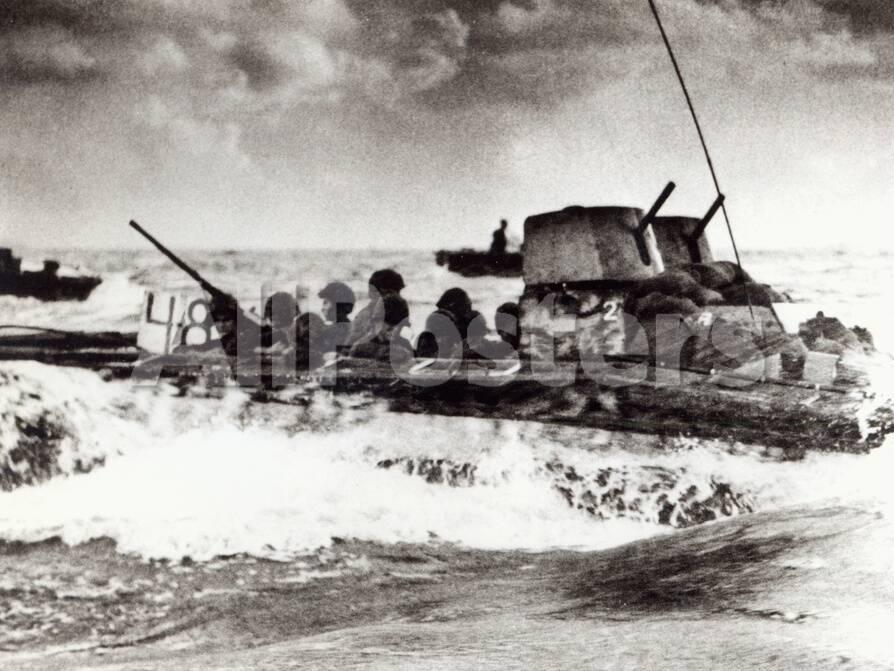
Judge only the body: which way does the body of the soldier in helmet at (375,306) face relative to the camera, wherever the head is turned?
to the viewer's right

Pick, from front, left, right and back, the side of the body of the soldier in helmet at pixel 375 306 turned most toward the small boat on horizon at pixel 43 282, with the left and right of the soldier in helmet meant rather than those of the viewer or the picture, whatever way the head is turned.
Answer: back

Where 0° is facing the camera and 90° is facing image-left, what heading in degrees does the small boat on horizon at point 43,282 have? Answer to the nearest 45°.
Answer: approximately 270°

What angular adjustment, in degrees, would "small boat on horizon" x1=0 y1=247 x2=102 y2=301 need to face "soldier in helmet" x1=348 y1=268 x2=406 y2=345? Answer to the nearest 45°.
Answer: approximately 45° to its right

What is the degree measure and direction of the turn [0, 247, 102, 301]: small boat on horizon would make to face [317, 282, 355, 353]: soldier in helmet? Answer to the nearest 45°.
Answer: approximately 45° to its right
